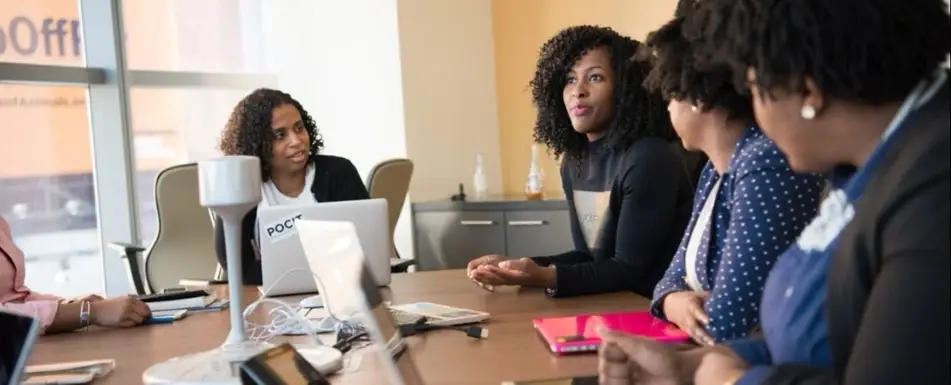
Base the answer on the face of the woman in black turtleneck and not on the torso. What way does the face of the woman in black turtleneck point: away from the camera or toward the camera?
toward the camera

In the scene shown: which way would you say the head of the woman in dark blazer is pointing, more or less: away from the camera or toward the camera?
away from the camera

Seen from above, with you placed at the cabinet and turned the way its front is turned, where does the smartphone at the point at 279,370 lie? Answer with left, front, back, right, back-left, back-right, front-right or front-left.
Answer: front

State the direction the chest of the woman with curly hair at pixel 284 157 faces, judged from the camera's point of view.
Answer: toward the camera

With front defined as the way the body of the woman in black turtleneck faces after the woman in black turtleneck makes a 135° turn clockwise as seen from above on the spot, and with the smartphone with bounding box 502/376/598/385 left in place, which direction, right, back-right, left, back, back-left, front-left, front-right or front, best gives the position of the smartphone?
back

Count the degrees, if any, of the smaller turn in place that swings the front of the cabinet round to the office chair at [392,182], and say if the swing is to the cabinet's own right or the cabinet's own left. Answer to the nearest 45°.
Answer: approximately 45° to the cabinet's own right

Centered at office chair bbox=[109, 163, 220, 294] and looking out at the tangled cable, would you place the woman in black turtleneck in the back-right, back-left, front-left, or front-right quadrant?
front-left

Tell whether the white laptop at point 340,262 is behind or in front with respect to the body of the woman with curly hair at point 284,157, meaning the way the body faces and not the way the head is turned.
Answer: in front

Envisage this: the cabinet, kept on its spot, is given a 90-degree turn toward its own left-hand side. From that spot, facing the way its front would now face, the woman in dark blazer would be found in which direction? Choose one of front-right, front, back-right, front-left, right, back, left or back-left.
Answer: right

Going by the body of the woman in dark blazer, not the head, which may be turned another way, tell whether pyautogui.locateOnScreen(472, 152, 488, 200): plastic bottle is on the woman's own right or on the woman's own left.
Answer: on the woman's own right

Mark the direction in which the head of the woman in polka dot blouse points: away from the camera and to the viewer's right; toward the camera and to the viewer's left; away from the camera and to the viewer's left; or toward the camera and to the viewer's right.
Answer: away from the camera and to the viewer's left

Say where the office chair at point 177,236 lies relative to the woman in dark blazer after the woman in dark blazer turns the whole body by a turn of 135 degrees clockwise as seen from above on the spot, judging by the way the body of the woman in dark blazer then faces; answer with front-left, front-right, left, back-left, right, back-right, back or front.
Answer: left

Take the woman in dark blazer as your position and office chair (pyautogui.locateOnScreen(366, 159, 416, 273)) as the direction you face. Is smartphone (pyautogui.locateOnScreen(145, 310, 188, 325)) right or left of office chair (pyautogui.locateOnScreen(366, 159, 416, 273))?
left

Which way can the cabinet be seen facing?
toward the camera

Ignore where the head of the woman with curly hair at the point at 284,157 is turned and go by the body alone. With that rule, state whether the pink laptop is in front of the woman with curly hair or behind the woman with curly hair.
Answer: in front

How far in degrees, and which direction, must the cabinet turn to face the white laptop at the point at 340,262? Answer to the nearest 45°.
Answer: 0° — it already faces it

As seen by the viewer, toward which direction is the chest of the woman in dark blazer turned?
to the viewer's left

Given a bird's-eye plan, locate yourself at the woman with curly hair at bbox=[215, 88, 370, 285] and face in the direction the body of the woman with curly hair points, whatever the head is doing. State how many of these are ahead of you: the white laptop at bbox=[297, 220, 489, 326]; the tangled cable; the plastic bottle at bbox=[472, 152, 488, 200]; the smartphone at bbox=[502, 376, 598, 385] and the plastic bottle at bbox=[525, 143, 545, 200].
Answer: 3
